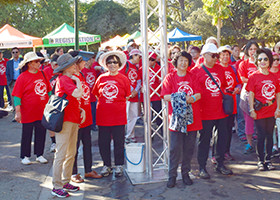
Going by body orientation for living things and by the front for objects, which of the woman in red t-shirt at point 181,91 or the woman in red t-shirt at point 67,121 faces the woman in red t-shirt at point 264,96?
the woman in red t-shirt at point 67,121

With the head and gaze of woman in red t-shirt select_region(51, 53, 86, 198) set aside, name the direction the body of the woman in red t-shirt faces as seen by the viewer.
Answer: to the viewer's right

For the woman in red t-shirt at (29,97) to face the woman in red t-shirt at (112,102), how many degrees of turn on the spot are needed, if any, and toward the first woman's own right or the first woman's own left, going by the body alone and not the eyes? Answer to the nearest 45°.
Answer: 0° — they already face them

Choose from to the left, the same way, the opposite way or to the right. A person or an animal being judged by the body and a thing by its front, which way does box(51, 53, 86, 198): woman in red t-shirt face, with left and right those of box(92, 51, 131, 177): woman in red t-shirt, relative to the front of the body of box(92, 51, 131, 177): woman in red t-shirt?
to the left

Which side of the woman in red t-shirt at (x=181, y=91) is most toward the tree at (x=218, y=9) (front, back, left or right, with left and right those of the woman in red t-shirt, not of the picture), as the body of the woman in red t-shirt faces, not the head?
back

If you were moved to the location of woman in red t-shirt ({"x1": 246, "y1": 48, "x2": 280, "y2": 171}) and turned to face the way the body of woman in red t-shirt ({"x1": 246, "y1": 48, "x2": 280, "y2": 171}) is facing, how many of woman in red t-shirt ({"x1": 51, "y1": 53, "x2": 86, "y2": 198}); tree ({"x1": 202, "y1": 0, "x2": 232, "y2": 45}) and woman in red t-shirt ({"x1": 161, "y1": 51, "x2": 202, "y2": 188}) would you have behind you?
1

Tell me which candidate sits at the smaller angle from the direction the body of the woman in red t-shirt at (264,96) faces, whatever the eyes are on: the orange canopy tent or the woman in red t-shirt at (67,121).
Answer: the woman in red t-shirt

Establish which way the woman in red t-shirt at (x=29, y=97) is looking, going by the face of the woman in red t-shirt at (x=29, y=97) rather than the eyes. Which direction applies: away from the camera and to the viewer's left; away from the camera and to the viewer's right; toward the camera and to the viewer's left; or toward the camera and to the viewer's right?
toward the camera and to the viewer's right

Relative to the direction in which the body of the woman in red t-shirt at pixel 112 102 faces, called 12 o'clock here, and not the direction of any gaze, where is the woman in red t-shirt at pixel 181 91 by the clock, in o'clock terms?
the woman in red t-shirt at pixel 181 91 is roughly at 10 o'clock from the woman in red t-shirt at pixel 112 102.

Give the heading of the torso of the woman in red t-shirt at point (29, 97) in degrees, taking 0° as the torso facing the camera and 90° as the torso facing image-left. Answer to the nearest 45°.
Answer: approximately 315°

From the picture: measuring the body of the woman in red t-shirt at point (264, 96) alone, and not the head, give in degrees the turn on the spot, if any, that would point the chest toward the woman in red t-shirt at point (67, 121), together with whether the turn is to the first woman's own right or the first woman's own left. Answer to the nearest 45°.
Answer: approximately 45° to the first woman's own right

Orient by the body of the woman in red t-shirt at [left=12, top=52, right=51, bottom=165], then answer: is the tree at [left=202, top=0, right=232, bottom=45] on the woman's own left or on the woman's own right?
on the woman's own left
